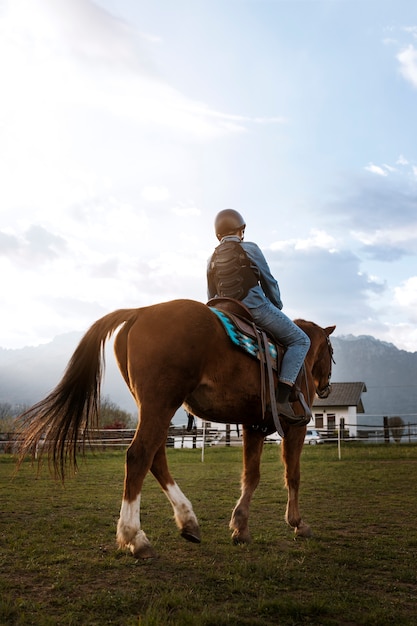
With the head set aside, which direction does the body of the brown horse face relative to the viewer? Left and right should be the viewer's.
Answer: facing away from the viewer and to the right of the viewer
